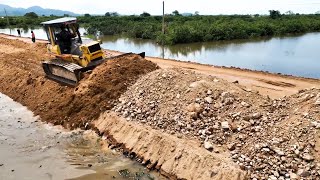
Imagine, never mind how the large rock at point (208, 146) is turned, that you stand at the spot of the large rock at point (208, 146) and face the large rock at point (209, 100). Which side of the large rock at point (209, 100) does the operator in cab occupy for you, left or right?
left

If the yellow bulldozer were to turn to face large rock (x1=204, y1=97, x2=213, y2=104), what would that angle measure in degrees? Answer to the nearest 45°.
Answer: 0° — it already faces it

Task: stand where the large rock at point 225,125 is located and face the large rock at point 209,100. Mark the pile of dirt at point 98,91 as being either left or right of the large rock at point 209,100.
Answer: left

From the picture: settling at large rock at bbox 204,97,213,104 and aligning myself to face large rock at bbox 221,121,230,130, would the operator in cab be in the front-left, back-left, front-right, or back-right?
back-right

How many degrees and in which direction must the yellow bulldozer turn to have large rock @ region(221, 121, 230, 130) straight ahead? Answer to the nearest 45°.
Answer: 0° — it already faces it

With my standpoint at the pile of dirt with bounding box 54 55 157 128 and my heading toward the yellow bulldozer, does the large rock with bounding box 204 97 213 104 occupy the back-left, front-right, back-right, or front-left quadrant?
back-right

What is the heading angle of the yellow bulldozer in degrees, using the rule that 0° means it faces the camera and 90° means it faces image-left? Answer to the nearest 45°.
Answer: approximately 315°
